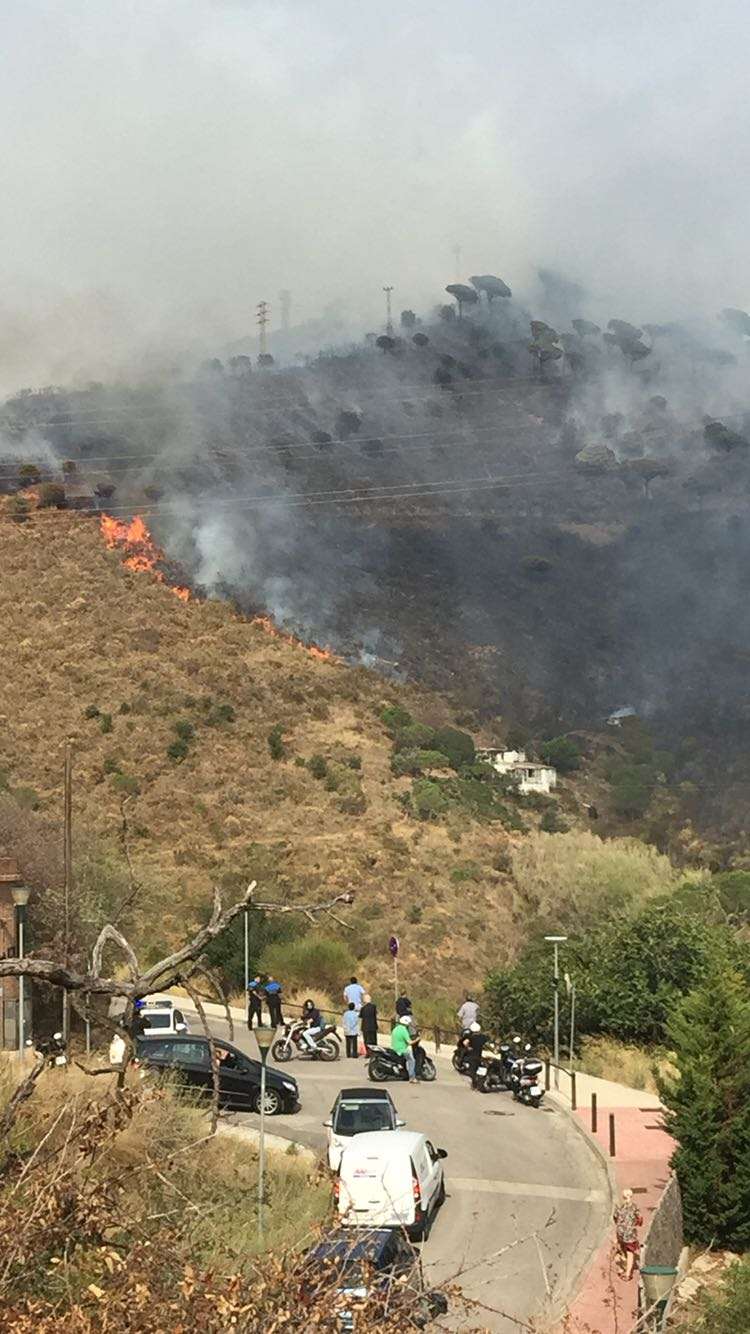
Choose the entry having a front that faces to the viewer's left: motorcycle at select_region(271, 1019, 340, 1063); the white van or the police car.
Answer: the motorcycle

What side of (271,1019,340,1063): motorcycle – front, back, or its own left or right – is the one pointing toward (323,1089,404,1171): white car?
left

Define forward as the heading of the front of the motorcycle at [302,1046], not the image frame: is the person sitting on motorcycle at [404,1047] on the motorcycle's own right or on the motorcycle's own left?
on the motorcycle's own left

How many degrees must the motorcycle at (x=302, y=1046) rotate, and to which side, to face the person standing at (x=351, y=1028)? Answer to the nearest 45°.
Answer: approximately 135° to its right

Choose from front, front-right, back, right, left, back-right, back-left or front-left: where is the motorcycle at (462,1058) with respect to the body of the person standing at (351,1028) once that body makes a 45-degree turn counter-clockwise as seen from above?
back

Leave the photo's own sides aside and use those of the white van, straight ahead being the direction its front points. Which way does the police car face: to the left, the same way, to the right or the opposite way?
to the right

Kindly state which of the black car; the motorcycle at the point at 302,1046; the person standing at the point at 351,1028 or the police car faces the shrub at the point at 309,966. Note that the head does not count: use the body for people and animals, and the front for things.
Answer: the person standing

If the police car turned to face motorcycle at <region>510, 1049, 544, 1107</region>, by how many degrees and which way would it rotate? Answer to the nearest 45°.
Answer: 0° — it already faces it

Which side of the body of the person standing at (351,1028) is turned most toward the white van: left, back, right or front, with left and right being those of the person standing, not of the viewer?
back

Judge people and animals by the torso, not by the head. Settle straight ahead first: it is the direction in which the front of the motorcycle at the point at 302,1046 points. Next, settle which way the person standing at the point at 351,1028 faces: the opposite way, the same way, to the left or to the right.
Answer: to the right

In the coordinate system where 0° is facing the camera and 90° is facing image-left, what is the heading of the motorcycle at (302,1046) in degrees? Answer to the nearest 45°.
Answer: approximately 90°
